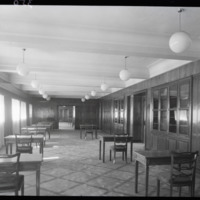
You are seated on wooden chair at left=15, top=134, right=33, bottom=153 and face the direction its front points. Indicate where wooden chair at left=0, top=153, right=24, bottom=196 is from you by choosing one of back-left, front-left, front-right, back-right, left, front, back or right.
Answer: back

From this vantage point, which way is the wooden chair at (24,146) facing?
away from the camera
